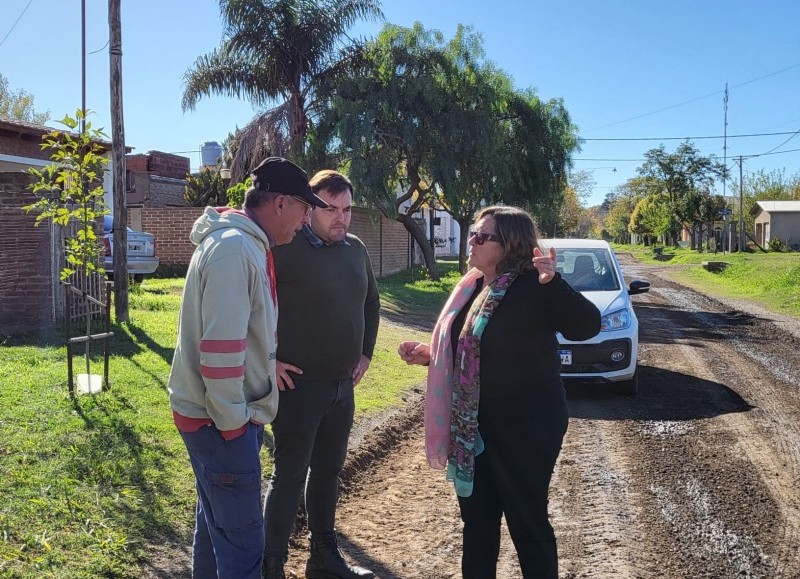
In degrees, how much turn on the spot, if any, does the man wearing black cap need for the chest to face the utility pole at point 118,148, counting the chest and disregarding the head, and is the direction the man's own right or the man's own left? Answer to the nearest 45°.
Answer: approximately 90° to the man's own left

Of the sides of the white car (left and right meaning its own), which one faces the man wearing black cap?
front

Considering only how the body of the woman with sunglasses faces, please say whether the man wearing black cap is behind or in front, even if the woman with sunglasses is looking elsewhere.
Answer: in front

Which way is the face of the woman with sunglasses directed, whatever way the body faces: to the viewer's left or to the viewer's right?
to the viewer's left

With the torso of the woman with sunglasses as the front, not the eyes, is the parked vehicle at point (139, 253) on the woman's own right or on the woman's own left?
on the woman's own right

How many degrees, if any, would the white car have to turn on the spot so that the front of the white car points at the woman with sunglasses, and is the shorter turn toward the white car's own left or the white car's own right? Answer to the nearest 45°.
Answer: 0° — it already faces them

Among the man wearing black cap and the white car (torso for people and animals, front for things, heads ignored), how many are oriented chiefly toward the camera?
1

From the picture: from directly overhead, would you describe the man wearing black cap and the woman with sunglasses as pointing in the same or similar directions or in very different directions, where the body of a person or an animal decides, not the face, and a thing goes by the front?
very different directions

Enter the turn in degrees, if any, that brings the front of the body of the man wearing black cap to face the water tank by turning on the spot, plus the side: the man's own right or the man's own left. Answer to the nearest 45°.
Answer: approximately 90° to the man's own left

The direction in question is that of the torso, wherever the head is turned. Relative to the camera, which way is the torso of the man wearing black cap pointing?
to the viewer's right

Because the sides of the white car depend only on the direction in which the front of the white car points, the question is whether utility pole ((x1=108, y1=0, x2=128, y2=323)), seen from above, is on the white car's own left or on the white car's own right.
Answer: on the white car's own right

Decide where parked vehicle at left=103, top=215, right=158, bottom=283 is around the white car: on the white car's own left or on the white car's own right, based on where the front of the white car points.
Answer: on the white car's own right

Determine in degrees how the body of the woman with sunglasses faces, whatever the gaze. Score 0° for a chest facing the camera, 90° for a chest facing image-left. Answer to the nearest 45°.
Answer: approximately 45°

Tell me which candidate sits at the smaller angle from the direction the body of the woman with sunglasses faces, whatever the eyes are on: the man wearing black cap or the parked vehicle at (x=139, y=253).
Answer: the man wearing black cap

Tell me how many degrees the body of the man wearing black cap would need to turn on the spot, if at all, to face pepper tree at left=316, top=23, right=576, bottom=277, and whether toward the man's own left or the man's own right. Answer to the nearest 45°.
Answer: approximately 90° to the man's own left

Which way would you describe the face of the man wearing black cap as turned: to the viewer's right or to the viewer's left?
to the viewer's right

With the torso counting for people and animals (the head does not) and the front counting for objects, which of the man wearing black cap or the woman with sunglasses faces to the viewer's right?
the man wearing black cap
